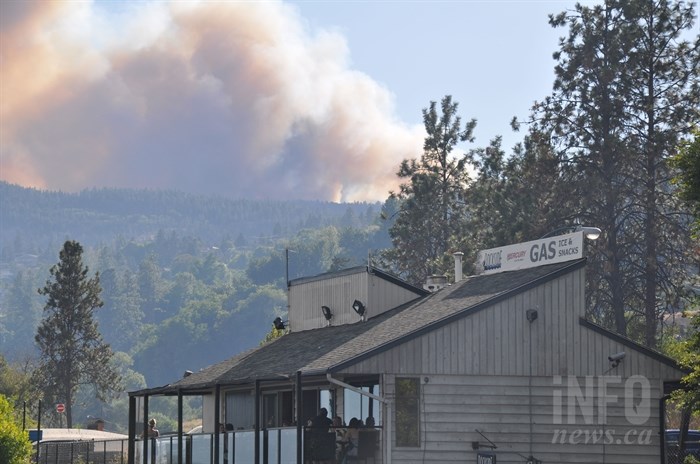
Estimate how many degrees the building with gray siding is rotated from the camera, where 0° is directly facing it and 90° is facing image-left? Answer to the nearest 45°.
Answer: approximately 45°

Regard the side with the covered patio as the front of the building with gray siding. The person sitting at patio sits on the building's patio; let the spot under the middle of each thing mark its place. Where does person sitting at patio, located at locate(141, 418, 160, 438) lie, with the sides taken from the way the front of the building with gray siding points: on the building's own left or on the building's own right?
on the building's own right

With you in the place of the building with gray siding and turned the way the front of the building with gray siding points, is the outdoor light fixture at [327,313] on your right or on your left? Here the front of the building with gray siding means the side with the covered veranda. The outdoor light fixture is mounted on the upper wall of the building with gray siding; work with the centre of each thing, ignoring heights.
on your right

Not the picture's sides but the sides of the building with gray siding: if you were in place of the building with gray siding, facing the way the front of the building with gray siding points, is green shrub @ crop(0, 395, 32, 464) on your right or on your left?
on your right
